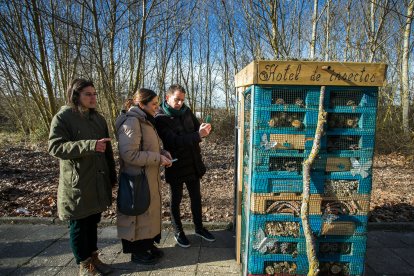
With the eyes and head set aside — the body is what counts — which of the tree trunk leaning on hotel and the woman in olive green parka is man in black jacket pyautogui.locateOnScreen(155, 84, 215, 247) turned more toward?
the tree trunk leaning on hotel

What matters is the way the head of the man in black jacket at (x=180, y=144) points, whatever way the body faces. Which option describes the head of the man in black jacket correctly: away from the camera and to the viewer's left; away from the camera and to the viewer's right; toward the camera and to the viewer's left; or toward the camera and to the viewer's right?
toward the camera and to the viewer's right

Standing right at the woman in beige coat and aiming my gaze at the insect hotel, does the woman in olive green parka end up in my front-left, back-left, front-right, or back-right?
back-right

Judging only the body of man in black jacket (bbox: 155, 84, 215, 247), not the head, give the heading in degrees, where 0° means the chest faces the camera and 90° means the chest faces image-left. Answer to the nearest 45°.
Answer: approximately 315°

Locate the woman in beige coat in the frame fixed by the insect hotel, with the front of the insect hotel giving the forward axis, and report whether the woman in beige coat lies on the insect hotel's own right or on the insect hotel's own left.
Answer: on the insect hotel's own right

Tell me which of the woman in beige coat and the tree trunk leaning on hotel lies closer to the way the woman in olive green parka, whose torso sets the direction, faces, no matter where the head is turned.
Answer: the tree trunk leaning on hotel

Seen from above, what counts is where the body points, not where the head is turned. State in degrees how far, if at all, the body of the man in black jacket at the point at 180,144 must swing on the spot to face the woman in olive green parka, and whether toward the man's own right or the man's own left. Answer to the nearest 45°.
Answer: approximately 90° to the man's own right

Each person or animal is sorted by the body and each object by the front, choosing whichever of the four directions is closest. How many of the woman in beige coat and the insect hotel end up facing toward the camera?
1

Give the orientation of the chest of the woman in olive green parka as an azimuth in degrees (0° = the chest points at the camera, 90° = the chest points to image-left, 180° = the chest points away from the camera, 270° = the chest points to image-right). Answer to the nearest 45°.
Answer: approximately 315°

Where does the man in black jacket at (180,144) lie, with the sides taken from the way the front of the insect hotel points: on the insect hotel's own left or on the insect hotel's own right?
on the insect hotel's own right

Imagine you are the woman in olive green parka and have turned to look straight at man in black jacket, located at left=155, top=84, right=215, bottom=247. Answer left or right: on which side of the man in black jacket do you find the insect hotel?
right

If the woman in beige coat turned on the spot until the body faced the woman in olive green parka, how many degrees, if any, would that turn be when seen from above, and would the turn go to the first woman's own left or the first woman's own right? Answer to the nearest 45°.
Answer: approximately 180°

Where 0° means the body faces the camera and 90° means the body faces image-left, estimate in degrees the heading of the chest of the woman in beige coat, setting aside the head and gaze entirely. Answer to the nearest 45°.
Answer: approximately 270°

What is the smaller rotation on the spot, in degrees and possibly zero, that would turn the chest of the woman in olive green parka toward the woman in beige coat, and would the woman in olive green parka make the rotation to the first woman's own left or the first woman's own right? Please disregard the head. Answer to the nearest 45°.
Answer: approximately 45° to the first woman's own left
